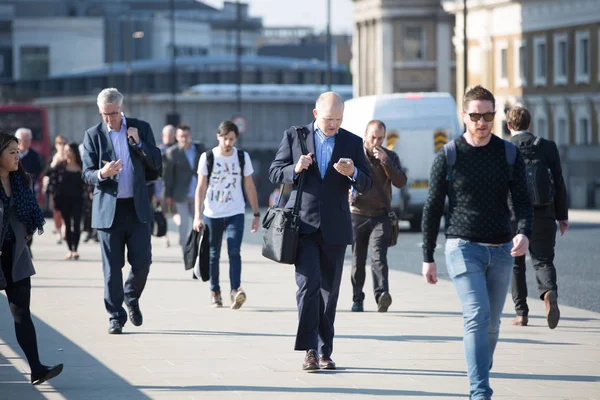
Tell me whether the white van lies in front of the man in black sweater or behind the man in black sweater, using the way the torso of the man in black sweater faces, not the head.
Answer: behind

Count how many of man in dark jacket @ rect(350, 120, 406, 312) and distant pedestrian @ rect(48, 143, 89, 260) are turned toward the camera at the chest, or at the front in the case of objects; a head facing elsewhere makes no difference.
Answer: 2

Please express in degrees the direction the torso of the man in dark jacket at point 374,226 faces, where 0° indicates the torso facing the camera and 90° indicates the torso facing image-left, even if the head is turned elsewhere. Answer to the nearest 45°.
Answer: approximately 0°

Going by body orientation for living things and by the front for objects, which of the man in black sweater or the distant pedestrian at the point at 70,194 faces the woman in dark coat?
the distant pedestrian
